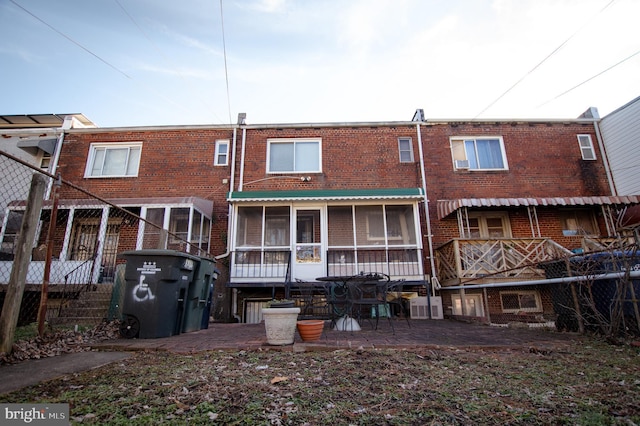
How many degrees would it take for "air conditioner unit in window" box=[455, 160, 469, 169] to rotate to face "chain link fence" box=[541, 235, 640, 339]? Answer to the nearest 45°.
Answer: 0° — it already faces it

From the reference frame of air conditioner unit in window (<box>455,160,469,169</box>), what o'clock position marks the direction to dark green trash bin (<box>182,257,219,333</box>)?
The dark green trash bin is roughly at 1 o'clock from the air conditioner unit in window.

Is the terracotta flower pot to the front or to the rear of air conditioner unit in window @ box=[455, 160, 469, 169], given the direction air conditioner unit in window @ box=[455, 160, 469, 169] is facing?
to the front

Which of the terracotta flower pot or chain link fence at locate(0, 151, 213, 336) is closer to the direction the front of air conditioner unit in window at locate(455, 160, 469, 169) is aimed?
the terracotta flower pot

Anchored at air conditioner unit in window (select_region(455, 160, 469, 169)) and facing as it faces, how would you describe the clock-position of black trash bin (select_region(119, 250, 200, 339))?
The black trash bin is roughly at 1 o'clock from the air conditioner unit in window.

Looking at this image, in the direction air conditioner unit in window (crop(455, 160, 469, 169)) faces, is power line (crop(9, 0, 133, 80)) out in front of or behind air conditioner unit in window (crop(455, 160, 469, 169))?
in front

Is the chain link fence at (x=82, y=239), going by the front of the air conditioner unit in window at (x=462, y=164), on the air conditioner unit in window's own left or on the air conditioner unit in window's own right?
on the air conditioner unit in window's own right
